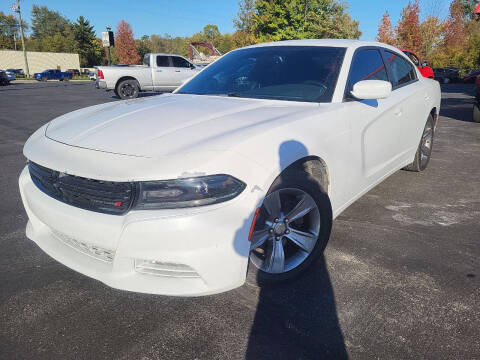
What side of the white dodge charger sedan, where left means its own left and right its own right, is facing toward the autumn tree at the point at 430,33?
back

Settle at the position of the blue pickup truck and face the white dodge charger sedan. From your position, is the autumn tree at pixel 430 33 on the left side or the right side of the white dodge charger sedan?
left

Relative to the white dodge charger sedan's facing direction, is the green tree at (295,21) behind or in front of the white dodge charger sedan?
behind

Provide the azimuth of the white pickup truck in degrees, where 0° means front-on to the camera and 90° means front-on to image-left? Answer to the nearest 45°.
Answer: approximately 270°

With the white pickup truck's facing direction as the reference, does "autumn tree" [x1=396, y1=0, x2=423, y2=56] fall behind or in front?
in front

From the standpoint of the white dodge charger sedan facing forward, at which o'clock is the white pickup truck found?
The white pickup truck is roughly at 4 o'clock from the white dodge charger sedan.

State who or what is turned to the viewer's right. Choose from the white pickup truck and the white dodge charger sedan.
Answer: the white pickup truck

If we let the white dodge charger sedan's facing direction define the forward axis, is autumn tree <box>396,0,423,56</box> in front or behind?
behind

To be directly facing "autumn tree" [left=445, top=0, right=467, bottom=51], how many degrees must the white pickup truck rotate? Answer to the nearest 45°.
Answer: approximately 45° to its left

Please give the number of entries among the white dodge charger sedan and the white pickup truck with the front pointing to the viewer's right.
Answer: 1

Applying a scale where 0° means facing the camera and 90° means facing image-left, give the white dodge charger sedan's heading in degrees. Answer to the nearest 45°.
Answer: approximately 45°

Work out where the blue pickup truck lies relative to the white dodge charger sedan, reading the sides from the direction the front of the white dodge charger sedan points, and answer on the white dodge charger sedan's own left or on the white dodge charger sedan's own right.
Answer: on the white dodge charger sedan's own right

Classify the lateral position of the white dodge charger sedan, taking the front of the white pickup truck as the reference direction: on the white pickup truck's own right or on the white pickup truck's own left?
on the white pickup truck's own right
